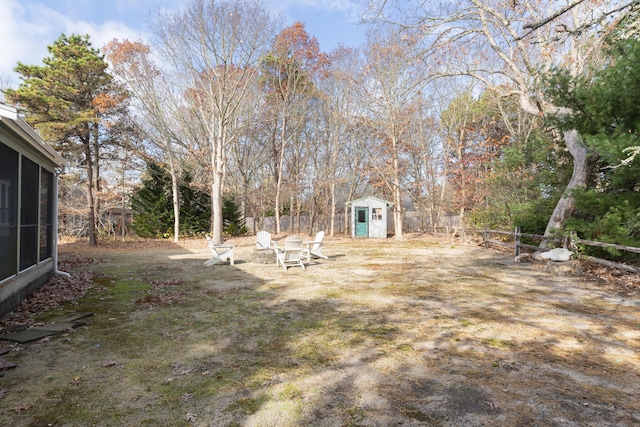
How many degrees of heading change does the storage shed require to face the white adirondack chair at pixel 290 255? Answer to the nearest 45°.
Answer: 0° — it already faces it

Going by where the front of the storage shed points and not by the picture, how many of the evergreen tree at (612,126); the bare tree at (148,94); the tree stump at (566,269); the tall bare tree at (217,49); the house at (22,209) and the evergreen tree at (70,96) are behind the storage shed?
0

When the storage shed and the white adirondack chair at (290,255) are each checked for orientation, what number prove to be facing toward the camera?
1

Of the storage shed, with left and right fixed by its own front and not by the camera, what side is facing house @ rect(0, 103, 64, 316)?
front

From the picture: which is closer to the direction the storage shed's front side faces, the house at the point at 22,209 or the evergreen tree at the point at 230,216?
the house

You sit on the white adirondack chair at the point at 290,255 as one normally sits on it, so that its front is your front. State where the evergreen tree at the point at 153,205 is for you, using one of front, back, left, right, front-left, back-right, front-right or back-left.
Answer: front

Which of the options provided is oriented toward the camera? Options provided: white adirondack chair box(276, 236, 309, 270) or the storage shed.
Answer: the storage shed

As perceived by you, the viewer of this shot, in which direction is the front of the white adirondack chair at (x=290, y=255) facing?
facing away from the viewer and to the left of the viewer

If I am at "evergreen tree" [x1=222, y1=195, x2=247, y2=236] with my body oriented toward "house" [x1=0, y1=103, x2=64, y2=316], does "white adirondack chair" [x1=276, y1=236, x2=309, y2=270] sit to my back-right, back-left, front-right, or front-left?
front-left

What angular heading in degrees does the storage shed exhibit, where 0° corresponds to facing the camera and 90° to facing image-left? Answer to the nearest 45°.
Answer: approximately 0°

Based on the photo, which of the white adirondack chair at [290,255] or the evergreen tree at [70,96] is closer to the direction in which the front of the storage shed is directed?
the white adirondack chair

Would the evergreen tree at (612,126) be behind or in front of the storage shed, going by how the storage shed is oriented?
in front

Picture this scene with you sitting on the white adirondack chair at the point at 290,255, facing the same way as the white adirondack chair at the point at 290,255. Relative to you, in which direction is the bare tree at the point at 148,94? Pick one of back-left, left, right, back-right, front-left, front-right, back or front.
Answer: front

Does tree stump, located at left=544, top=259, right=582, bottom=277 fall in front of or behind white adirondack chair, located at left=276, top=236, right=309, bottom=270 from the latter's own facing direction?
behind

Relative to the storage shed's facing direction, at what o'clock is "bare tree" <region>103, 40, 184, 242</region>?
The bare tree is roughly at 2 o'clock from the storage shed.
